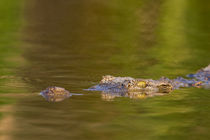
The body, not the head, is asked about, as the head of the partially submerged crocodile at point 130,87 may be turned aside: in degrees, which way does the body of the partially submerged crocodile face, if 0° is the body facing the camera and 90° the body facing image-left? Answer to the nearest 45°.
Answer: approximately 90°
